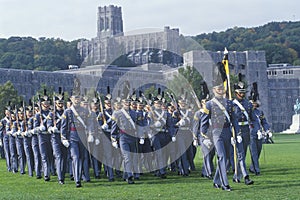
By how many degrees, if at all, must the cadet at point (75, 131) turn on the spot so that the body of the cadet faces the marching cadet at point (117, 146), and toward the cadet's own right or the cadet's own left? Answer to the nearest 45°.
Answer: approximately 135° to the cadet's own left

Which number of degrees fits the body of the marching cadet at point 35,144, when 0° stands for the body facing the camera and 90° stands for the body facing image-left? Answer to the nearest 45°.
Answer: approximately 315°

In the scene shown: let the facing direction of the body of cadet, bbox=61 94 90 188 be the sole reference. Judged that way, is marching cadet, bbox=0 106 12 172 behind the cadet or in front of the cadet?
behind

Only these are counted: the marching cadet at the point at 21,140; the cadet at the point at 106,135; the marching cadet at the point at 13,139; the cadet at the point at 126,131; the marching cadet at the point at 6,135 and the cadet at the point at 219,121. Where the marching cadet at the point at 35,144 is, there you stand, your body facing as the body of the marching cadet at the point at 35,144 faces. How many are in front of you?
3

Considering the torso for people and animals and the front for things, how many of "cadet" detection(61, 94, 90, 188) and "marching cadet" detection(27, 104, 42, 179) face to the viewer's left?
0

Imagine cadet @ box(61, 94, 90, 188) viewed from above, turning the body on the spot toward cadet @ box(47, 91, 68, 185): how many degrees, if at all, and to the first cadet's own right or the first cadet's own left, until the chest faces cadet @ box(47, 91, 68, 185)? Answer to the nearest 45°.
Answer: approximately 135° to the first cadet's own right

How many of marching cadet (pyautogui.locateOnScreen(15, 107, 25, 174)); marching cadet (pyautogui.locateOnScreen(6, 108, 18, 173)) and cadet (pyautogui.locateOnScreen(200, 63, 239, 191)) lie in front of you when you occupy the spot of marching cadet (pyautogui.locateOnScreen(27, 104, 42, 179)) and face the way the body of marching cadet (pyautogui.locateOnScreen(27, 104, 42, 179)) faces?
1

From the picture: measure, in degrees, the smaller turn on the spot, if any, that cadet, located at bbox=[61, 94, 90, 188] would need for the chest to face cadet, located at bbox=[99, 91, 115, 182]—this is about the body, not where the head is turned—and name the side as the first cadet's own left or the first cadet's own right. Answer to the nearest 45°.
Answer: approximately 135° to the first cadet's own left

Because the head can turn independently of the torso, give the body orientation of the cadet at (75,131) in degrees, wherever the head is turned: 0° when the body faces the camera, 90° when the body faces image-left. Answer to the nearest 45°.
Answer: approximately 0°

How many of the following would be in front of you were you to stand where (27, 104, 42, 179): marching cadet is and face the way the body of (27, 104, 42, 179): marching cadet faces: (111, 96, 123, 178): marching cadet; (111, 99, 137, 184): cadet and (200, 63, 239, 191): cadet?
3
